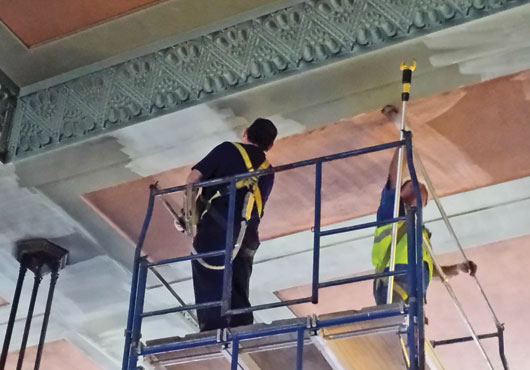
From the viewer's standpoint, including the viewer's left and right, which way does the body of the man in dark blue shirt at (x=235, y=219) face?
facing away from the viewer and to the right of the viewer

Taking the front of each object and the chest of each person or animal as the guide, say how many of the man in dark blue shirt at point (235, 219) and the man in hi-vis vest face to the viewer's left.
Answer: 0

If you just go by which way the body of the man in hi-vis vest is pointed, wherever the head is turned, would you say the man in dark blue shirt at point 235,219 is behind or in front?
behind
